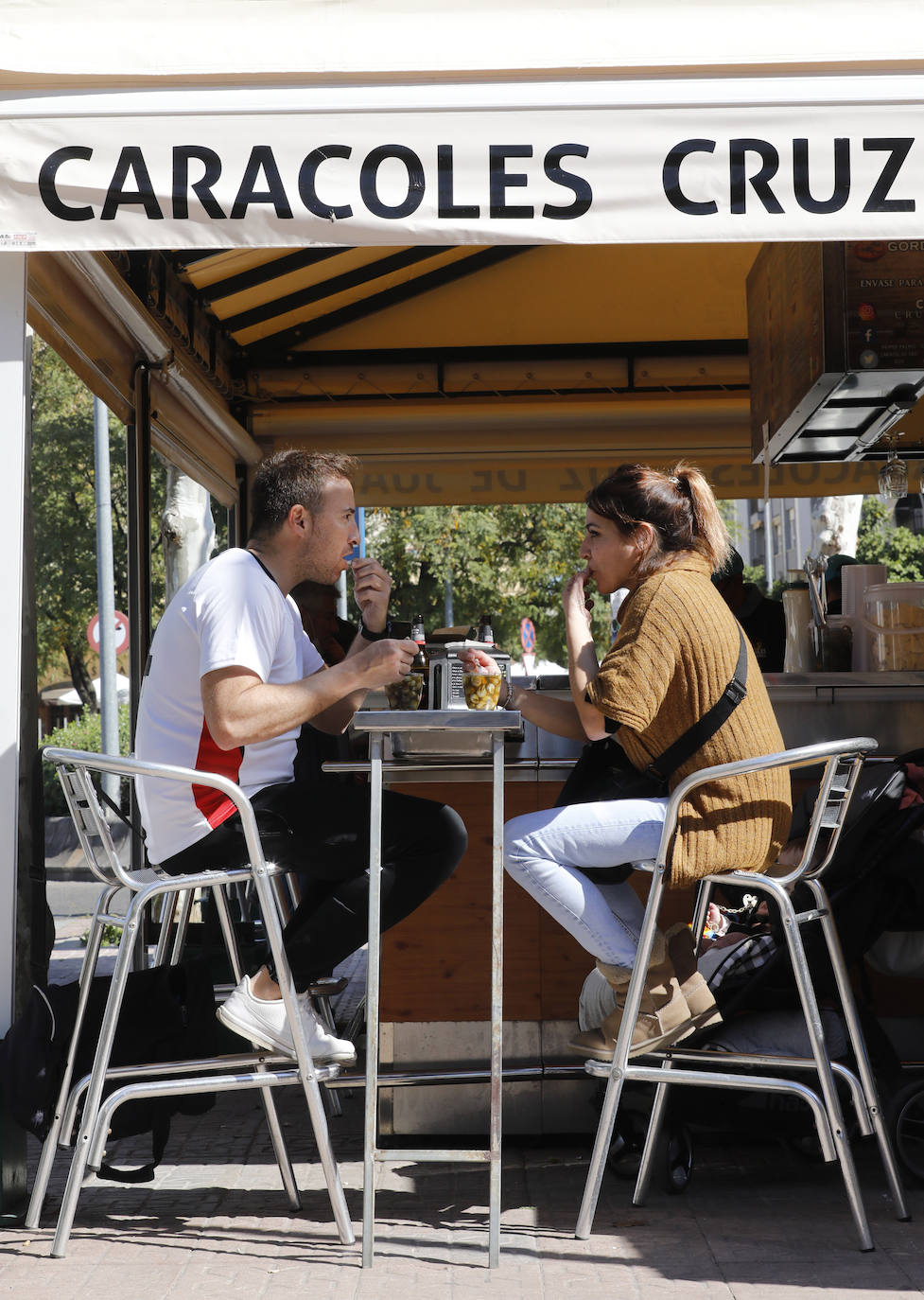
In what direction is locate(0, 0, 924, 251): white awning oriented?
toward the camera

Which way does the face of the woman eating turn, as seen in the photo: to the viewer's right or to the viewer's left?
to the viewer's left

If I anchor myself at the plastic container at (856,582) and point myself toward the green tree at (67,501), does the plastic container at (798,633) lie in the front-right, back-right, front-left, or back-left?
front-left

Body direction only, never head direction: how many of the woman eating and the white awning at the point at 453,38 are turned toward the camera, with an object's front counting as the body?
1

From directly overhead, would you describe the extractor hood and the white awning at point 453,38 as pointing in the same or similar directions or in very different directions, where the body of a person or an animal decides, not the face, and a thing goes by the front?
same or similar directions

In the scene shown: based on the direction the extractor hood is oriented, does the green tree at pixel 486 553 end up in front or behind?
behind

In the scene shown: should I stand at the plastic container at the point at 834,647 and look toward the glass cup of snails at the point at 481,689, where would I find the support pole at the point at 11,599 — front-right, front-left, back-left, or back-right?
front-right

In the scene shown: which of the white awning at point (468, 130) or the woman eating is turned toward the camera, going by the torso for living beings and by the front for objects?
the white awning

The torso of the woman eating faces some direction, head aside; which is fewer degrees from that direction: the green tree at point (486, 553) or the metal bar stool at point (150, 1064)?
the metal bar stool

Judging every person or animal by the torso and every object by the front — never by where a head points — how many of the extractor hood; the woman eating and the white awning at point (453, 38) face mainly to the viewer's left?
1

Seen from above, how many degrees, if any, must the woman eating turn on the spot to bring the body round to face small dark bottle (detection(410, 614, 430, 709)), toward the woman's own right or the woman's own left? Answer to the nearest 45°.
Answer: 0° — they already face it

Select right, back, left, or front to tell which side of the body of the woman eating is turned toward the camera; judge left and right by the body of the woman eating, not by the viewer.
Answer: left

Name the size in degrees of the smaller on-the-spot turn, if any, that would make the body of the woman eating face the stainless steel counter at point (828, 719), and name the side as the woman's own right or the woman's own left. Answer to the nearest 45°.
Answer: approximately 135° to the woman's own right

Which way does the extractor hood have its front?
toward the camera
